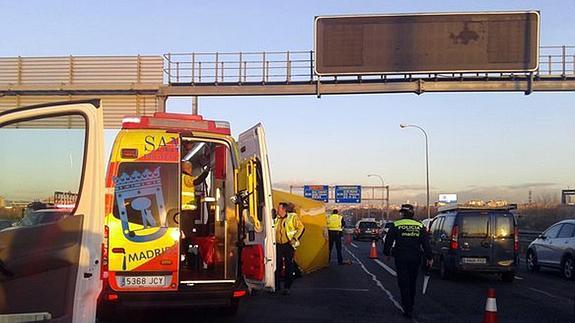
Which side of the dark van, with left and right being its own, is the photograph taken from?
back

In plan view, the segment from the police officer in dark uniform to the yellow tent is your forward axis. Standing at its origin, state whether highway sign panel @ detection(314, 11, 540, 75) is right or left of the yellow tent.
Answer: right

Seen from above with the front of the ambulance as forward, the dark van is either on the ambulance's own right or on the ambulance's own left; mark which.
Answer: on the ambulance's own right

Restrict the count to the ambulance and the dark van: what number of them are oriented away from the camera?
2

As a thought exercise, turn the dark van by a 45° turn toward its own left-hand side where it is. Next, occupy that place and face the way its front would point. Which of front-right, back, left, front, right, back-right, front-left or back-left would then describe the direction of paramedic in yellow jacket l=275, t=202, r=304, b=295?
left

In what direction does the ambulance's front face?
away from the camera

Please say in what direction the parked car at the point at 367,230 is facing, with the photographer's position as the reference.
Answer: facing away from the viewer

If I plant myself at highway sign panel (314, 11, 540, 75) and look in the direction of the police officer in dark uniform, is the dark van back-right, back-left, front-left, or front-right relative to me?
front-left

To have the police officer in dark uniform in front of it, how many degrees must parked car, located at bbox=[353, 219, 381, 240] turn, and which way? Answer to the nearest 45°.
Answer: approximately 180°

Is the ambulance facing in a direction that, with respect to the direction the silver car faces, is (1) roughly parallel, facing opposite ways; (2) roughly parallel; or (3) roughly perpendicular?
roughly parallel

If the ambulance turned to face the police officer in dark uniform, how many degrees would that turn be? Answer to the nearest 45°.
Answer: approximately 90° to its right
